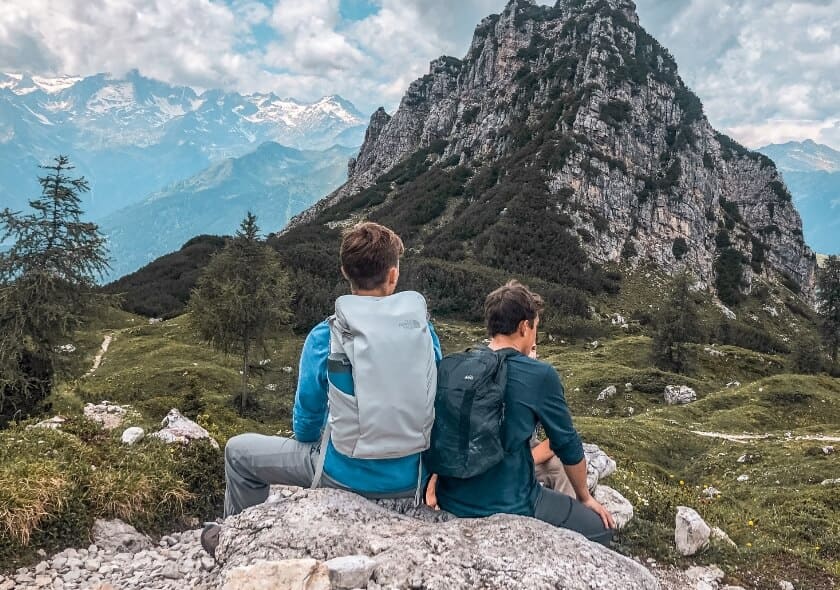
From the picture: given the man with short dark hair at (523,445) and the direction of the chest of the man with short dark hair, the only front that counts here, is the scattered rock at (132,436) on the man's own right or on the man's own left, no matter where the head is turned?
on the man's own left

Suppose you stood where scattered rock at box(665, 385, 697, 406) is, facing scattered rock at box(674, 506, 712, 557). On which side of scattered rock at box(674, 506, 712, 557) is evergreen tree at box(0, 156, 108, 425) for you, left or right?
right

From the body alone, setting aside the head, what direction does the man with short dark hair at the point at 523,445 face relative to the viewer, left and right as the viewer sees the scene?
facing away from the viewer and to the right of the viewer

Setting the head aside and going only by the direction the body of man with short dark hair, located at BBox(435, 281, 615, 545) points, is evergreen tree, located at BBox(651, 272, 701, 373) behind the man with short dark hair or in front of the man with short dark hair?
in front

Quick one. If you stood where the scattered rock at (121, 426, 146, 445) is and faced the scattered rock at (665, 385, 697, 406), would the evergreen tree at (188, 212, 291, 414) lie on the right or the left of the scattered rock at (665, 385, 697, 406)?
left

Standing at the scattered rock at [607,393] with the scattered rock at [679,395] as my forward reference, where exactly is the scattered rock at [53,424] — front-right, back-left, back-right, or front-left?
back-right

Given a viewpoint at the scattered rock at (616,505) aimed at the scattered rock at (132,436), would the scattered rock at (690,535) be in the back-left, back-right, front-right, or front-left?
back-left

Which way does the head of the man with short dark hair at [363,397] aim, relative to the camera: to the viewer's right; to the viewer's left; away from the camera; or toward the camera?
away from the camera

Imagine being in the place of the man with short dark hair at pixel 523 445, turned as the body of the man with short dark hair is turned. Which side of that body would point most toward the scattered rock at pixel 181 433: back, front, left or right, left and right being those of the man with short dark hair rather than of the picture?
left
